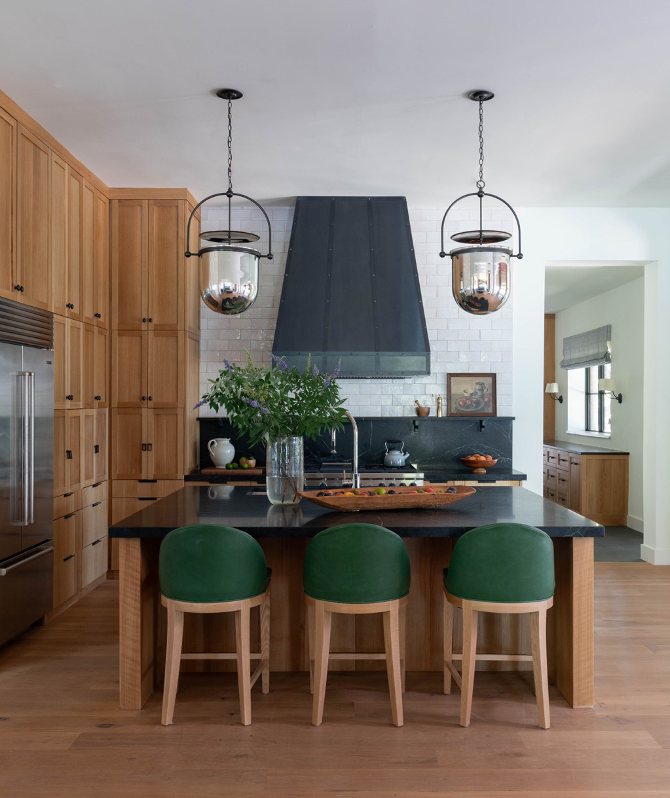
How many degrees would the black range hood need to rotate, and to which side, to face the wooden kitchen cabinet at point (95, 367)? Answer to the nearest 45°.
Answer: approximately 90° to its right

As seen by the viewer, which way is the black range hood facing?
toward the camera

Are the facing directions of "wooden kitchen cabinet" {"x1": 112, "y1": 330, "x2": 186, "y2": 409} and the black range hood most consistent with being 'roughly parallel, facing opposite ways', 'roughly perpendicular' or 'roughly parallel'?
roughly parallel

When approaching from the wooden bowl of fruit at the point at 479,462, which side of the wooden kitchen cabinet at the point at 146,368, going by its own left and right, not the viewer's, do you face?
left

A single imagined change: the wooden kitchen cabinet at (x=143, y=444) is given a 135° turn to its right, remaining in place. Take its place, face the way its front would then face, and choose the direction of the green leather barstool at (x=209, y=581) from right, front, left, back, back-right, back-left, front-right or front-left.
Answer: back-left

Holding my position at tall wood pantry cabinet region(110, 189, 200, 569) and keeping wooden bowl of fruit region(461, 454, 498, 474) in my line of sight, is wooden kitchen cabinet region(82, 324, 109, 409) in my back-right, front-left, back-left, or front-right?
back-right

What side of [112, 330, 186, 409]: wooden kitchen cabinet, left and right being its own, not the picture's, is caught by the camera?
front

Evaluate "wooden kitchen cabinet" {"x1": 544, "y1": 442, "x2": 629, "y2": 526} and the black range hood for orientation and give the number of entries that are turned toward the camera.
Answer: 1

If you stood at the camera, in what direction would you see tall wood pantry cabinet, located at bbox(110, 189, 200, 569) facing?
facing the viewer

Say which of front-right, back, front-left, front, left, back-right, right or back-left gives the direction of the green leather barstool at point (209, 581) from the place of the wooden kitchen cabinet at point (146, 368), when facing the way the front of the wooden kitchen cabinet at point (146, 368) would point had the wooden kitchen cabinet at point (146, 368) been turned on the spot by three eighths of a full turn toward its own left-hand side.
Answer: back-right

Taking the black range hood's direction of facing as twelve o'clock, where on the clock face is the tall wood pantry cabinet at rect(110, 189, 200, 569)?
The tall wood pantry cabinet is roughly at 3 o'clock from the black range hood.

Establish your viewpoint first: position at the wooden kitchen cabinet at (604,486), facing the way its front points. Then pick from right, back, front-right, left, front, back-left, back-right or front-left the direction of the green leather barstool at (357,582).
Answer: left

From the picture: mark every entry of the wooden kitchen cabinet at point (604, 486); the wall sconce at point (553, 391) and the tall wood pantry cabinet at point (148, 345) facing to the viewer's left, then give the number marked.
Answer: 2

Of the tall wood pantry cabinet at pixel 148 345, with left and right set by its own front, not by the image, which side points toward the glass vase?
front
